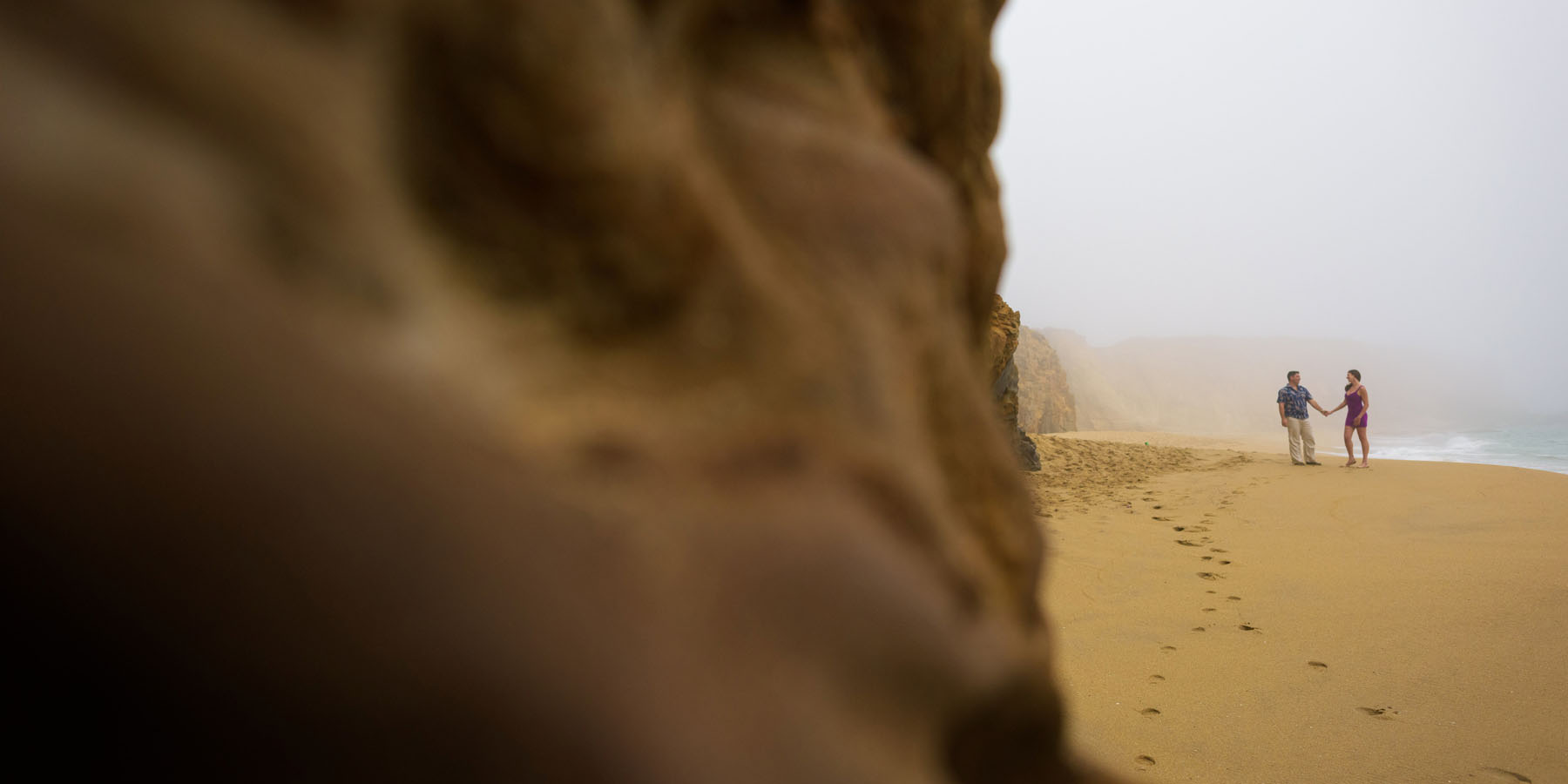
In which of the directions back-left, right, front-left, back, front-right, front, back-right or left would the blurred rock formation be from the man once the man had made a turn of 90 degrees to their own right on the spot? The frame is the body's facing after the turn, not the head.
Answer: front-left

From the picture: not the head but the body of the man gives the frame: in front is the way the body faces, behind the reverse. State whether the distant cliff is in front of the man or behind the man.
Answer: behind

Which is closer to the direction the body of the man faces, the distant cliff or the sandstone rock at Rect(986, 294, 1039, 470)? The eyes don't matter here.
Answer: the sandstone rock

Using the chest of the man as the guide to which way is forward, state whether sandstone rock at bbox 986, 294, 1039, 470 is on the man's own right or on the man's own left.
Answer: on the man's own right

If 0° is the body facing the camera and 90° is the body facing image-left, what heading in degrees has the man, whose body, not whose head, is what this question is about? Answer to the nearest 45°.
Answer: approximately 315°
